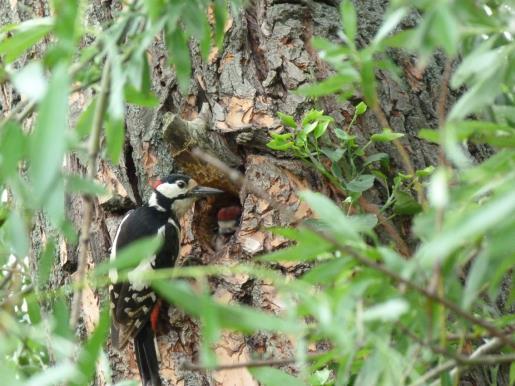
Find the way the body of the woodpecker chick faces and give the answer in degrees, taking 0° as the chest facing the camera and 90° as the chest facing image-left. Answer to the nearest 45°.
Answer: approximately 45°

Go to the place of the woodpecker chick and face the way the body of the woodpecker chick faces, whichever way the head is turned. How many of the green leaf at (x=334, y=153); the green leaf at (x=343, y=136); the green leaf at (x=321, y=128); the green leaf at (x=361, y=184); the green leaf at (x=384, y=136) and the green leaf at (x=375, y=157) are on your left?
6

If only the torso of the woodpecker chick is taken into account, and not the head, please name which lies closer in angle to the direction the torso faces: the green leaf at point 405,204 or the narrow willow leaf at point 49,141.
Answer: the narrow willow leaf

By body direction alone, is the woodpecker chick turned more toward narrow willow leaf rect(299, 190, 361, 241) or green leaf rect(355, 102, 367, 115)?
the narrow willow leaf

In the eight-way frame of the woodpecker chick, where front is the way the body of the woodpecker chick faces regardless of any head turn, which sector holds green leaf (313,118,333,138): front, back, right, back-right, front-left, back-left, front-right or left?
left

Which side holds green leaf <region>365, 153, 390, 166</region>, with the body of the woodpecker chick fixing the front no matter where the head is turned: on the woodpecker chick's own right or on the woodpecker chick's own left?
on the woodpecker chick's own left

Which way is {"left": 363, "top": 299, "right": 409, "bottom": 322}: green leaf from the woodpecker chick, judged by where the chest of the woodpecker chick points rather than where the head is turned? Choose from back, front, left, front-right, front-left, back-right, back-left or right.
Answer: front-left

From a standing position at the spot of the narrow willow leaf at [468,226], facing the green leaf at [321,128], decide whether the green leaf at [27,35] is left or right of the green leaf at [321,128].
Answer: left

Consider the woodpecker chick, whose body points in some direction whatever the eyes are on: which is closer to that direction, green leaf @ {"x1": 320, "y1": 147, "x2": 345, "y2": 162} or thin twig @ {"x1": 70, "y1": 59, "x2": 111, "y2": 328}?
the thin twig
